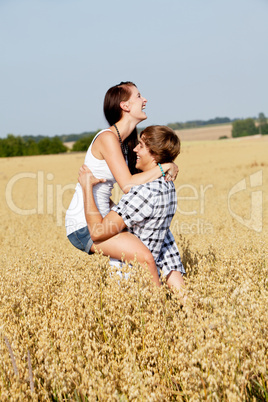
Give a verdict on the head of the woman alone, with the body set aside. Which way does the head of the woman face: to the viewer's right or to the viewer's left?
to the viewer's right

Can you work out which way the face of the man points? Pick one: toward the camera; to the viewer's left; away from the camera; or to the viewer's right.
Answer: to the viewer's left

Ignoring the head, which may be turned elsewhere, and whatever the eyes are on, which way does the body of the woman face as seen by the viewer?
to the viewer's right
